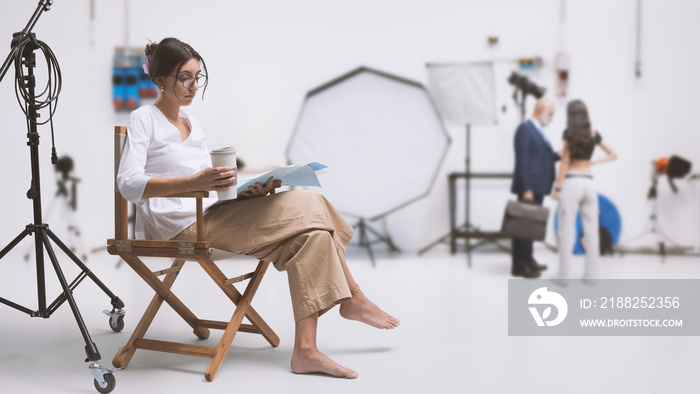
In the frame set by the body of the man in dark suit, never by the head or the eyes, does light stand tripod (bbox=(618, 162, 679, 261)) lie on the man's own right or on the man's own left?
on the man's own left

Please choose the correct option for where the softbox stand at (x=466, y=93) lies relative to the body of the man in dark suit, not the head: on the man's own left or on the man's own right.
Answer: on the man's own left

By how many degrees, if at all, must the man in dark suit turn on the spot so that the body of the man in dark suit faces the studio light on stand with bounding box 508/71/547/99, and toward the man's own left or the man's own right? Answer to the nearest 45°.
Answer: approximately 90° to the man's own left

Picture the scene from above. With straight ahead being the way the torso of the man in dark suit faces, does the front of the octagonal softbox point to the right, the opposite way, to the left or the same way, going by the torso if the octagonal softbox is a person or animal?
to the right

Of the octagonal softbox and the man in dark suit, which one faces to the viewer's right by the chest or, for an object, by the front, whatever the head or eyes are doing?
the man in dark suit

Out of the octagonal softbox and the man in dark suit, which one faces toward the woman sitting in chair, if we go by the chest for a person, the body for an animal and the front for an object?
the octagonal softbox

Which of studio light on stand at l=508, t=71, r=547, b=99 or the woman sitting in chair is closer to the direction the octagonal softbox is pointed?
the woman sitting in chair

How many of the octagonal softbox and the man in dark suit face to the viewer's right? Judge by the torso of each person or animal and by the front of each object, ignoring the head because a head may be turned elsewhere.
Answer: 1

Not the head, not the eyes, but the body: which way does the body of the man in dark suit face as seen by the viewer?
to the viewer's right
